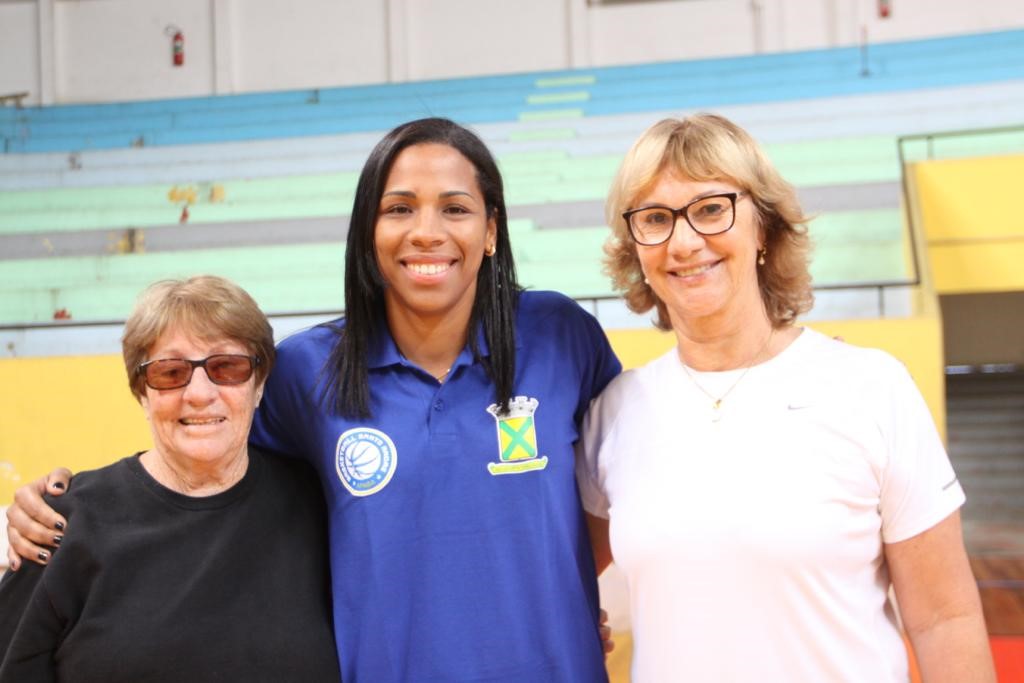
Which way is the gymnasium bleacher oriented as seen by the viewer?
toward the camera

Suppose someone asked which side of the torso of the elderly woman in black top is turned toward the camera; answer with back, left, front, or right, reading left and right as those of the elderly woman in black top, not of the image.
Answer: front

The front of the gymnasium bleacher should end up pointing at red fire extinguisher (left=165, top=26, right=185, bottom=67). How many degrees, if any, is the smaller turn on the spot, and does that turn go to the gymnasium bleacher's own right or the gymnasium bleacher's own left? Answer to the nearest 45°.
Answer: approximately 135° to the gymnasium bleacher's own right

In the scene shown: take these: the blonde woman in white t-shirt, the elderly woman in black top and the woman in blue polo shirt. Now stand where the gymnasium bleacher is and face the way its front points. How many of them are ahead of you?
3

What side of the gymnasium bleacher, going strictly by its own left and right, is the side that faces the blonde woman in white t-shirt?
front

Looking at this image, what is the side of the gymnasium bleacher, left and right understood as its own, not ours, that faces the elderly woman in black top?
front

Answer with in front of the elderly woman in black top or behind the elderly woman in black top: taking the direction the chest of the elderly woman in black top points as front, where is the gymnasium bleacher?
behind

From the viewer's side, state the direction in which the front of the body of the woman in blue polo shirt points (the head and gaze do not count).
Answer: toward the camera
